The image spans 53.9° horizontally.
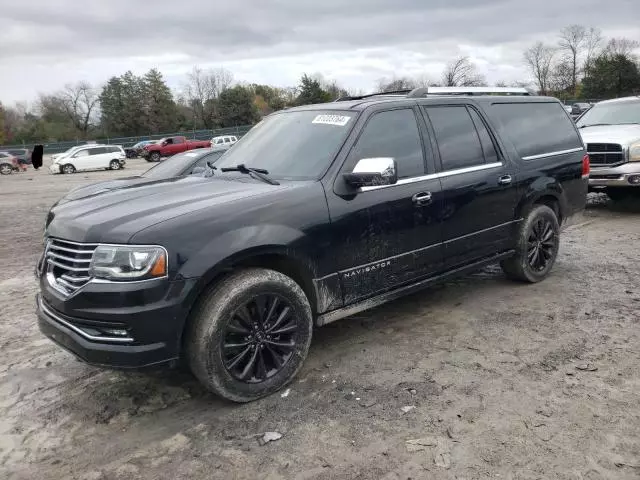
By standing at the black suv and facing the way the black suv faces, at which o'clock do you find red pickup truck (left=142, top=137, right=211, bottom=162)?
The red pickup truck is roughly at 4 o'clock from the black suv.

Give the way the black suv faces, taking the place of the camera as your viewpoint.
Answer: facing the viewer and to the left of the viewer

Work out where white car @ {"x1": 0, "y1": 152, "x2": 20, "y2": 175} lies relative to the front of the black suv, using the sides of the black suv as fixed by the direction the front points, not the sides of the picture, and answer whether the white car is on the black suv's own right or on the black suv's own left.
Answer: on the black suv's own right

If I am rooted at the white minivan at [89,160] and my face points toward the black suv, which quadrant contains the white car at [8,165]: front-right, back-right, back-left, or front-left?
back-right

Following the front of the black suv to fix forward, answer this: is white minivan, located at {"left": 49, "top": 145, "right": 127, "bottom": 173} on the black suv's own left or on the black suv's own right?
on the black suv's own right

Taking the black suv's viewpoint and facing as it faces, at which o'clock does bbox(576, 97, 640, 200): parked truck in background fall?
The parked truck in background is roughly at 6 o'clock from the black suv.

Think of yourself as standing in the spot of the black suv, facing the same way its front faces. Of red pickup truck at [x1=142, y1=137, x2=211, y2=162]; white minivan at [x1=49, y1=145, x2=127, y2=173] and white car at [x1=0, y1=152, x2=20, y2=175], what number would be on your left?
0
